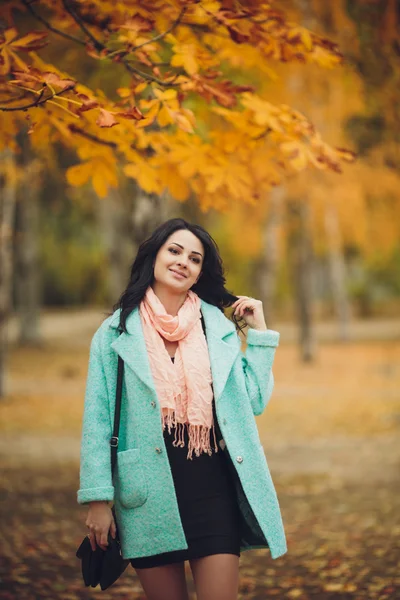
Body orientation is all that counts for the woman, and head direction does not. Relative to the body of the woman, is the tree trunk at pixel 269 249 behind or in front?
behind

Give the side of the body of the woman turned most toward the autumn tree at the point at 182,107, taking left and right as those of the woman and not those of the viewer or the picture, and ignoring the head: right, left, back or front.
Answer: back

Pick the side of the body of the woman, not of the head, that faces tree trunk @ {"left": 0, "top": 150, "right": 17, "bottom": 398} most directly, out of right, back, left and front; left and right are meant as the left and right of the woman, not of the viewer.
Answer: back

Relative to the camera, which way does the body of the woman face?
toward the camera

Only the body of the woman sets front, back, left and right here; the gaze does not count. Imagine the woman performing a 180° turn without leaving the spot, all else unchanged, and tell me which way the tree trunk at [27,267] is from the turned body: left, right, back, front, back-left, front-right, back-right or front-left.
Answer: front

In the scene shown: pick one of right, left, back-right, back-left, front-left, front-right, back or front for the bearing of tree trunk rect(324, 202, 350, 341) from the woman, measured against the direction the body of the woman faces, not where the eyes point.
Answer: back

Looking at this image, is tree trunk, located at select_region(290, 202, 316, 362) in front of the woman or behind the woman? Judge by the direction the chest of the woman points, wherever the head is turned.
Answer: behind
